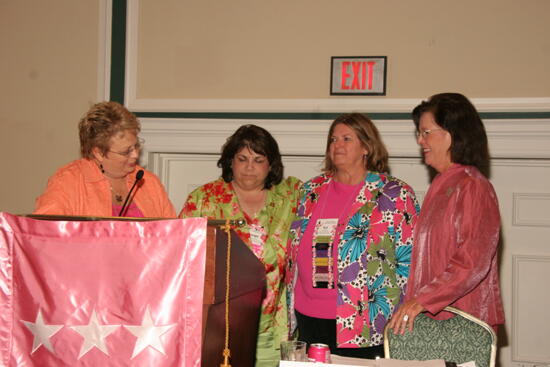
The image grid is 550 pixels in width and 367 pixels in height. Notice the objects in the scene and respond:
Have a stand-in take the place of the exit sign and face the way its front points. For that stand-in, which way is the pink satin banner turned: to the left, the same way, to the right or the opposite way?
the same way

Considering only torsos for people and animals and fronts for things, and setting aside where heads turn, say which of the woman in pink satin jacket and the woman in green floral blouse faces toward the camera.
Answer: the woman in green floral blouse

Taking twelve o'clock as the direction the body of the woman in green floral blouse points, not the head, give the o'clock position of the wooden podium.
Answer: The wooden podium is roughly at 12 o'clock from the woman in green floral blouse.

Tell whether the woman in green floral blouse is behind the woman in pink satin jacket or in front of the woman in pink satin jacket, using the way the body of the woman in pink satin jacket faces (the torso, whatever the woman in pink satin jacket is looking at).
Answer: in front

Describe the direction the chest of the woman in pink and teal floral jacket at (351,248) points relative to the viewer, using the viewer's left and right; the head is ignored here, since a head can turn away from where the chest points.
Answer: facing the viewer and to the left of the viewer

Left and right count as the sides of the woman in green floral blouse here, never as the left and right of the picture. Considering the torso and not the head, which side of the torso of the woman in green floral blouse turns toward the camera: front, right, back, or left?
front

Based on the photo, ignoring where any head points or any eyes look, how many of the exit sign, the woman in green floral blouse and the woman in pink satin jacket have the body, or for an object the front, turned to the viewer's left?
1

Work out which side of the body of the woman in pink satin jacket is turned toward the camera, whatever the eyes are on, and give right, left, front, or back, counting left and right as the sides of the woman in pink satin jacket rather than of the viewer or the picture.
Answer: left

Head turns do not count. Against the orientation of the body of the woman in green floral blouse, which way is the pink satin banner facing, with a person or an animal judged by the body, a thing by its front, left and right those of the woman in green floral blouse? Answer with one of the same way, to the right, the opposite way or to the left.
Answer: the same way

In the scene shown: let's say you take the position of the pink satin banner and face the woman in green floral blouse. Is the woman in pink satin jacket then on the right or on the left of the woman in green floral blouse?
right

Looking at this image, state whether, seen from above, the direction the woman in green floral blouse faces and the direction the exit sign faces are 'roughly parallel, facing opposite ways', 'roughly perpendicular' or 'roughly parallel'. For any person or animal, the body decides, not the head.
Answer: roughly parallel

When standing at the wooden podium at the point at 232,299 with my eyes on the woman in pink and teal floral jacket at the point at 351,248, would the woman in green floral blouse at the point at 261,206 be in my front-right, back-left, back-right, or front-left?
front-left

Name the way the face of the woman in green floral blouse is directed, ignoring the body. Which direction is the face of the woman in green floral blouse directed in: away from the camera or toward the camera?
toward the camera

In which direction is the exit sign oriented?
toward the camera

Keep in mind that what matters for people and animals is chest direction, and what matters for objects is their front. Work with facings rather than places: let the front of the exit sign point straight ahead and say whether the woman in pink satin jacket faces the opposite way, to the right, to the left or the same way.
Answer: to the right

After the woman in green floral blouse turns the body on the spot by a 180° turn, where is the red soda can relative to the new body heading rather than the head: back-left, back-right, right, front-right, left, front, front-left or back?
back

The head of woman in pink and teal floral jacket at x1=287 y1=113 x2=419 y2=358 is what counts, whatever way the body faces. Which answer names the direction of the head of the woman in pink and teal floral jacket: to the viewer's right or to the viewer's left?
to the viewer's left

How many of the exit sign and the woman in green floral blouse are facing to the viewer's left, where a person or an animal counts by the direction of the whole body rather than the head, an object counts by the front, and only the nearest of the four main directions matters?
0

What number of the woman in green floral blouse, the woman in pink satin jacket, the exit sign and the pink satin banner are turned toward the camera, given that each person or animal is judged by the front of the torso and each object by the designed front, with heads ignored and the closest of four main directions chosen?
3

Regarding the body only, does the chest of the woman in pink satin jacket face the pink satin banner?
yes
